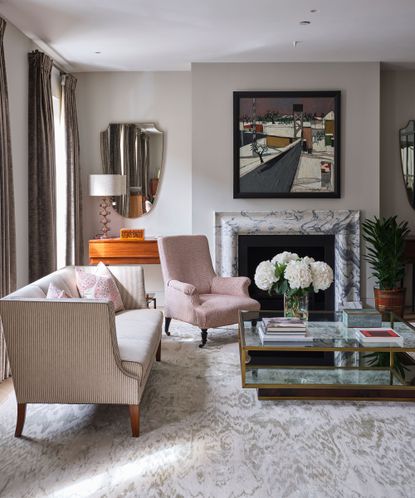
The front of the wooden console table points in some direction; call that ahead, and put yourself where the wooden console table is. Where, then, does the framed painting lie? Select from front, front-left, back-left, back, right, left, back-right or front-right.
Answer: left

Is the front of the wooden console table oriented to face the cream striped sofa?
yes

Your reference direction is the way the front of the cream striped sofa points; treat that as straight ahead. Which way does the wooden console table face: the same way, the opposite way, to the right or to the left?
to the right

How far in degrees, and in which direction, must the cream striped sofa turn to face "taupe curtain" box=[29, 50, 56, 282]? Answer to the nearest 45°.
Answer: approximately 90° to its left

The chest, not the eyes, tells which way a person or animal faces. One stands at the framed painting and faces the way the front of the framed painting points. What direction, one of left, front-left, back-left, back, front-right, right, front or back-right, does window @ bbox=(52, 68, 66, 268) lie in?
right

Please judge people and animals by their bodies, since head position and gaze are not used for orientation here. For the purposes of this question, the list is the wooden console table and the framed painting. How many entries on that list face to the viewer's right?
0

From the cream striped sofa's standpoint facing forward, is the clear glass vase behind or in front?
in front

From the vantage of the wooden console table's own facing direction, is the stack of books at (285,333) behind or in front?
in front

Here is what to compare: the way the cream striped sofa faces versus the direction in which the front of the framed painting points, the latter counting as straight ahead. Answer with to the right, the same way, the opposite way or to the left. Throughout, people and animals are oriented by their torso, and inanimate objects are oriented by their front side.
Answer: to the left

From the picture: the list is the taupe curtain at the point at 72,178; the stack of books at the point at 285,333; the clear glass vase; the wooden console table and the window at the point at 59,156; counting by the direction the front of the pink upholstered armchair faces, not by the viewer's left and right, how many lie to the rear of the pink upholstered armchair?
3

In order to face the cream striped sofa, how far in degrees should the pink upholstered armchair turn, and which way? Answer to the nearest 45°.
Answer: approximately 45° to its right

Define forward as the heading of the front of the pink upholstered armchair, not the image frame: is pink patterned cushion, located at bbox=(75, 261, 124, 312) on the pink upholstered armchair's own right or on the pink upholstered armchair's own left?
on the pink upholstered armchair's own right

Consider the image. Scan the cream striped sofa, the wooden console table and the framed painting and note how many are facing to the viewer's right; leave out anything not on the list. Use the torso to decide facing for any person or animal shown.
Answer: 1
